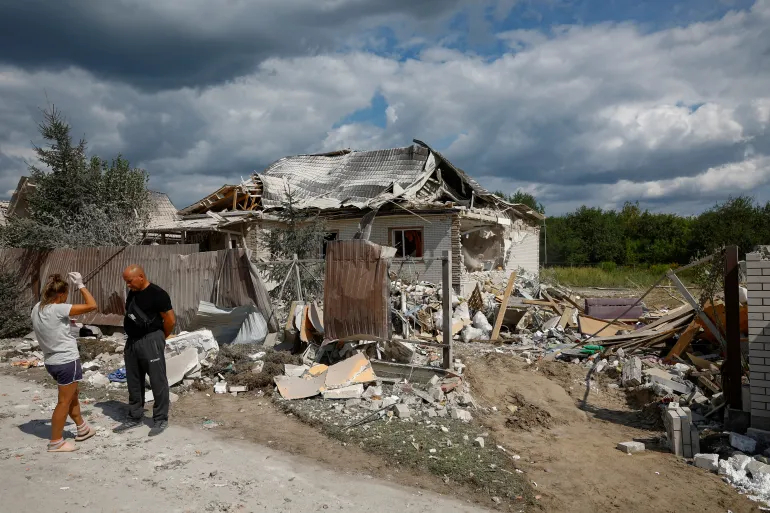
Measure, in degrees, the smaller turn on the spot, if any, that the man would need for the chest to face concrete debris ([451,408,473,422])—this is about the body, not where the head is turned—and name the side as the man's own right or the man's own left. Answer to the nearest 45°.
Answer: approximately 135° to the man's own left

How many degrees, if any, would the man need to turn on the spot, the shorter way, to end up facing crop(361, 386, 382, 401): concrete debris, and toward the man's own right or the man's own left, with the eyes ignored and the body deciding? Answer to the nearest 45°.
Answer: approximately 135° to the man's own left

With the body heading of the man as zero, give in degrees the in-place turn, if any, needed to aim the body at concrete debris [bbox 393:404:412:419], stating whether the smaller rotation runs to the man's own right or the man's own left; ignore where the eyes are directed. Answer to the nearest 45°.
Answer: approximately 135° to the man's own left

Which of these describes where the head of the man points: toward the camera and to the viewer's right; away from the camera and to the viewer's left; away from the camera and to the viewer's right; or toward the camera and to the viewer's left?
toward the camera and to the viewer's left

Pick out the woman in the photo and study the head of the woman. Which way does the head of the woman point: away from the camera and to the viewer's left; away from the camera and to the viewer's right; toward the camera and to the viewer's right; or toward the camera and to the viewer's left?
away from the camera and to the viewer's right

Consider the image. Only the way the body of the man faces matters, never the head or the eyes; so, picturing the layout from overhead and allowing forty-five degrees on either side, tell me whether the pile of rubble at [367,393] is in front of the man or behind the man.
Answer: behind

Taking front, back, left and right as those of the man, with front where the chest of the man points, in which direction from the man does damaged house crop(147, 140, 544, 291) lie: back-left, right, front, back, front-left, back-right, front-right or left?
back

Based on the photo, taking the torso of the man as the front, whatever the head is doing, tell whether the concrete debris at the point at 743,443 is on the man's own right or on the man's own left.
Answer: on the man's own left

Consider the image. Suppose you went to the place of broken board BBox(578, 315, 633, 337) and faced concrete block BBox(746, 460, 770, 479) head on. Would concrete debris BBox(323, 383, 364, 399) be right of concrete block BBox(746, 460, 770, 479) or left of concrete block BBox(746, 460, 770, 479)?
right

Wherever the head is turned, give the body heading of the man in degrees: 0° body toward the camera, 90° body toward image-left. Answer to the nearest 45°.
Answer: approximately 45°

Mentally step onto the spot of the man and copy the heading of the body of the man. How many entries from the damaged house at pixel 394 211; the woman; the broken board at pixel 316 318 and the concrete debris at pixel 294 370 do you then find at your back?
3
